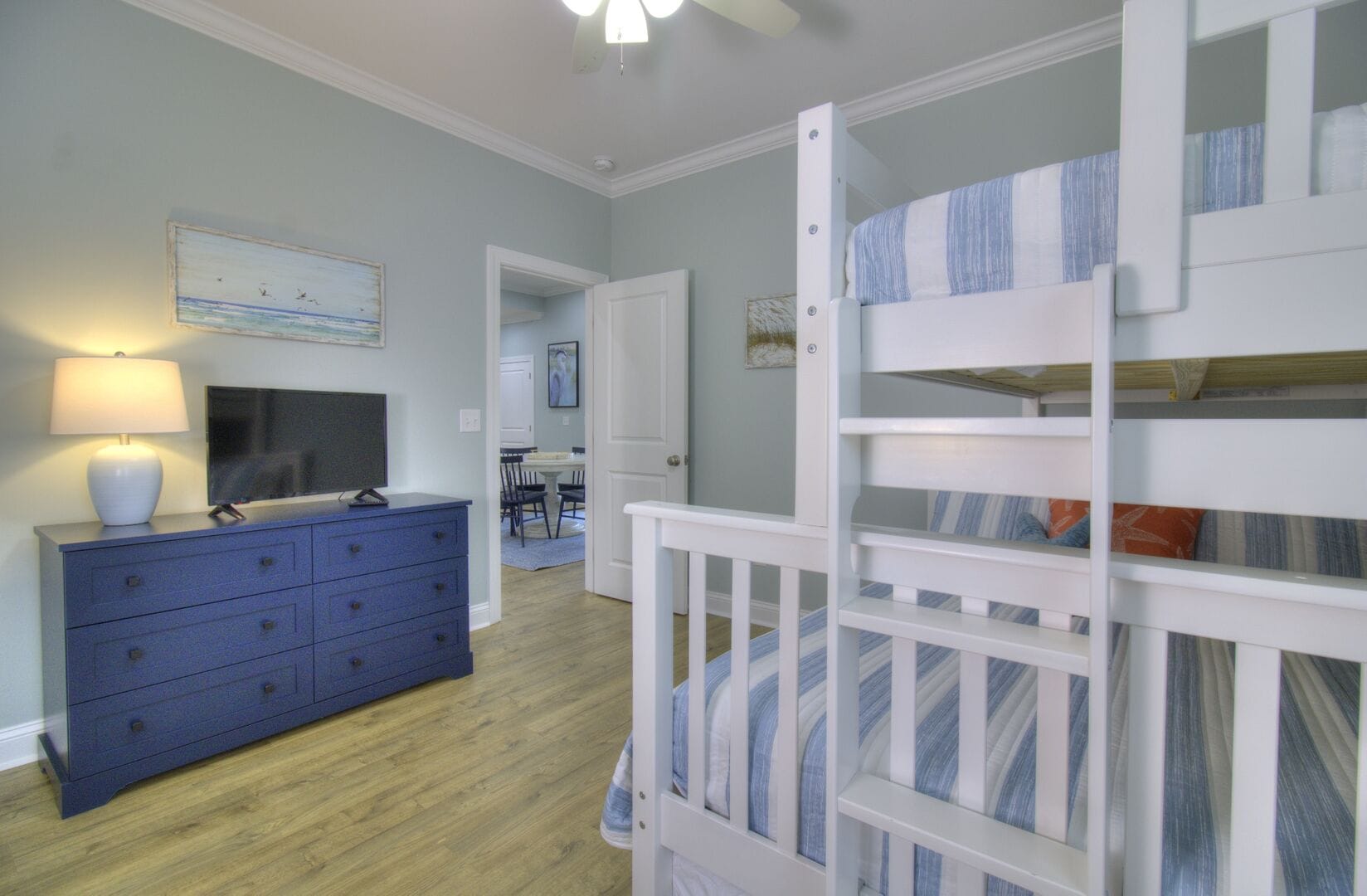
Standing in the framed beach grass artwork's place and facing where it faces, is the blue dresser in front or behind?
in front

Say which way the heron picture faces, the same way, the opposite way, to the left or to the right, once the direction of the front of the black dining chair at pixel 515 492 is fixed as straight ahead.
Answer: the opposite way

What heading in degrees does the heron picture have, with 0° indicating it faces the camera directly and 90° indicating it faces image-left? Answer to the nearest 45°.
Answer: approximately 45°

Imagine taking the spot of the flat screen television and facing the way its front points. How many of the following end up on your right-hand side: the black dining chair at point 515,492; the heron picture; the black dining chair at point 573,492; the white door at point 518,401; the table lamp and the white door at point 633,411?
1

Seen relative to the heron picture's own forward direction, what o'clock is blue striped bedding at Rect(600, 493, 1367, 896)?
The blue striped bedding is roughly at 10 o'clock from the heron picture.

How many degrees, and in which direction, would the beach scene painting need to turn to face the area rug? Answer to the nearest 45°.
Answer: approximately 90° to its left

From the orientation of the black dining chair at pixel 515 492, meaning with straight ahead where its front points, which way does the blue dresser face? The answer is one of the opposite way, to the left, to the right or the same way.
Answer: to the right

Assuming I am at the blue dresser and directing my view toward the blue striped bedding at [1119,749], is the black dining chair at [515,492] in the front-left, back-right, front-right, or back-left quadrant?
back-left

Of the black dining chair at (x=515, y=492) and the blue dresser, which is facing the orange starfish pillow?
the blue dresser

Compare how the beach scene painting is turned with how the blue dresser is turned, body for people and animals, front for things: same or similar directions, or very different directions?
same or similar directions

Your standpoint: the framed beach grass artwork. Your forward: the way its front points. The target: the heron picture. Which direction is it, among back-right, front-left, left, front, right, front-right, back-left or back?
right

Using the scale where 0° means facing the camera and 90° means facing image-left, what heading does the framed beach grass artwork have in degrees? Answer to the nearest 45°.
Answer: approximately 45°

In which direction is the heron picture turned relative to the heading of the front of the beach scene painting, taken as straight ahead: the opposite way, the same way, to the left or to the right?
to the right

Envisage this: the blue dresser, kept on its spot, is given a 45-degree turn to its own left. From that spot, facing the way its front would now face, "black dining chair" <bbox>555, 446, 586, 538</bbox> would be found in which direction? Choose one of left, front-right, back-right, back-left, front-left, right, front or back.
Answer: front-left

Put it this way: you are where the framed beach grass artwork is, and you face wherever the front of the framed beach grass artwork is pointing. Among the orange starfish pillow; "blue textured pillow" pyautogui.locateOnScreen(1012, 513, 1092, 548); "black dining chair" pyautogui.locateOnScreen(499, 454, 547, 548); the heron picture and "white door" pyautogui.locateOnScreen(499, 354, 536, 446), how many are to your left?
2

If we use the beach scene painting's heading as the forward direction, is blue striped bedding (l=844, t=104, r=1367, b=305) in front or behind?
in front

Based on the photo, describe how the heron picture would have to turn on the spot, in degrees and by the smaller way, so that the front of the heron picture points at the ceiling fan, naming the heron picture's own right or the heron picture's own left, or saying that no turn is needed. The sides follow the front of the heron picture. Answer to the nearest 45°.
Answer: approximately 45° to the heron picture's own left

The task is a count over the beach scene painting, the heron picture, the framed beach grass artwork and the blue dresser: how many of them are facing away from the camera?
0

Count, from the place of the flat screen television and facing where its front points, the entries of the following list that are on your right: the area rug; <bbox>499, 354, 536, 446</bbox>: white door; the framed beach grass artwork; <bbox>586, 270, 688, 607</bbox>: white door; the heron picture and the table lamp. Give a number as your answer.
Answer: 1

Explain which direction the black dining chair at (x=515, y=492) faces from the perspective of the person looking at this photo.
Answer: facing away from the viewer and to the right of the viewer

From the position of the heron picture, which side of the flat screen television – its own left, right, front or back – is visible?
left

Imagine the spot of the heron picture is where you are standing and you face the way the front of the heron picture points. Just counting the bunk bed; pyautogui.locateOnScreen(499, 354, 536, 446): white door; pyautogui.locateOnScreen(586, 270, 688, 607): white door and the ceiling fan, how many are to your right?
1

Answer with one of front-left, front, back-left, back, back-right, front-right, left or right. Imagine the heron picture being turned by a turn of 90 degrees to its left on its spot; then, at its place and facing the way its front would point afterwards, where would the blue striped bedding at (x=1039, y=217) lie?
front-right

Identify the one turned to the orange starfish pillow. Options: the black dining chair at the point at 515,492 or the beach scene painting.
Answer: the beach scene painting
